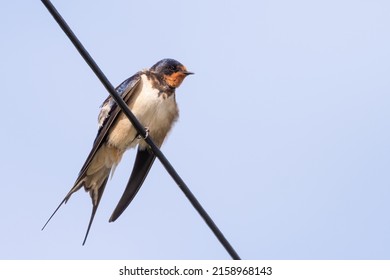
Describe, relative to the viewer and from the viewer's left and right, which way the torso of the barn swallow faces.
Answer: facing the viewer and to the right of the viewer
